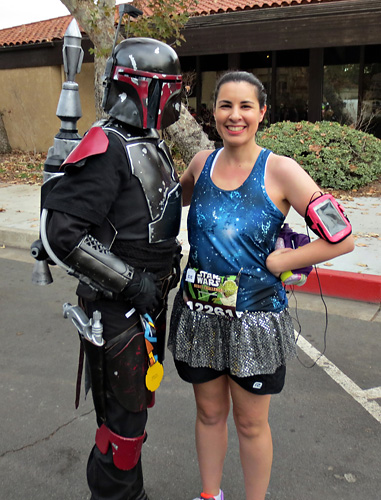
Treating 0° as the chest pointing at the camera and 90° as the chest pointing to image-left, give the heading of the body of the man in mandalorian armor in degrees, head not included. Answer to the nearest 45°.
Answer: approximately 315°

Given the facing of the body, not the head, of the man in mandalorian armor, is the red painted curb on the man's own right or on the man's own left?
on the man's own left

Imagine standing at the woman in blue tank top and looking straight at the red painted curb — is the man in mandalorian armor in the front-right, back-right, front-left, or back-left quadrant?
back-left

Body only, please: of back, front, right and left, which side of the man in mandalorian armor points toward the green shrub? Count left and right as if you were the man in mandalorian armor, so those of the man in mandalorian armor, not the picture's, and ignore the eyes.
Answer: left
